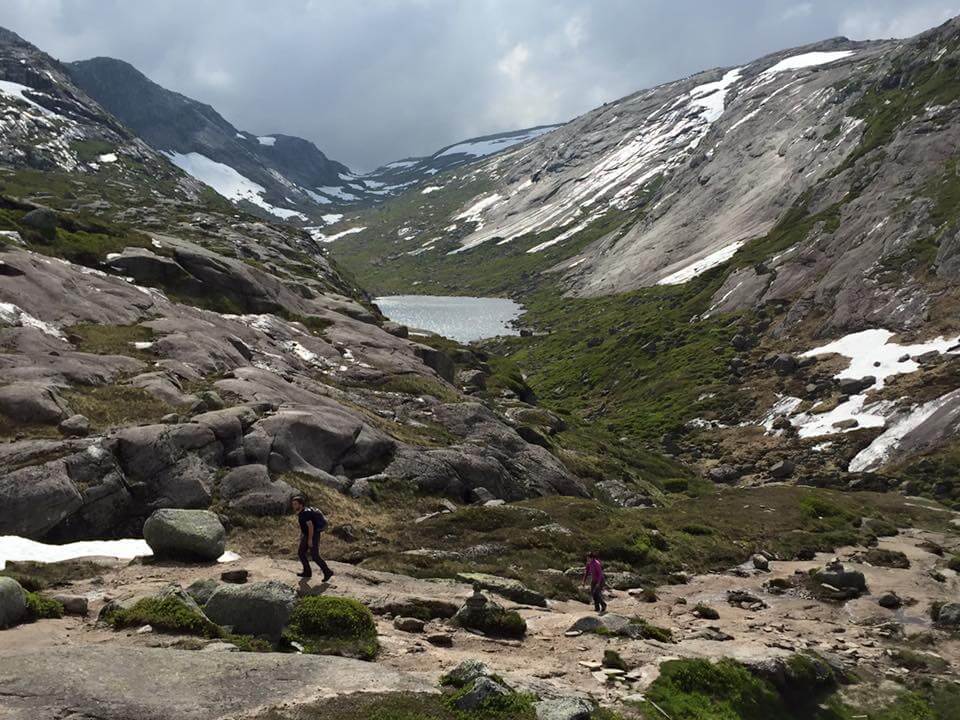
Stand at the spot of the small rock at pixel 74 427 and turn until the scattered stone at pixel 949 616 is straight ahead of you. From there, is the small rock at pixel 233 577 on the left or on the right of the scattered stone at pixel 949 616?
right

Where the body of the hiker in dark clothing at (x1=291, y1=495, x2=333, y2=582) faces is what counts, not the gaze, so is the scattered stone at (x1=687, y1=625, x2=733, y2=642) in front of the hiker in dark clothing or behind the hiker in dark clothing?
behind

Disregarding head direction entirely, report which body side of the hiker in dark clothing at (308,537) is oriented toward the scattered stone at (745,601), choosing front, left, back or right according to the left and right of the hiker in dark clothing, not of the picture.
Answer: back

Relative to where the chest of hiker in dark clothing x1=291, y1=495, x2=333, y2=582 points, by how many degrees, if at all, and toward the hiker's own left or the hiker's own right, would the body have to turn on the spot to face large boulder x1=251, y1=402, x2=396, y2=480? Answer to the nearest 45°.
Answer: approximately 90° to the hiker's own right

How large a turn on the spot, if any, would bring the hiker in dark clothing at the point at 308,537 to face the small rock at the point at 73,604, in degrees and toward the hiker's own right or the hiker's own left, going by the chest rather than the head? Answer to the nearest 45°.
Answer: approximately 45° to the hiker's own left

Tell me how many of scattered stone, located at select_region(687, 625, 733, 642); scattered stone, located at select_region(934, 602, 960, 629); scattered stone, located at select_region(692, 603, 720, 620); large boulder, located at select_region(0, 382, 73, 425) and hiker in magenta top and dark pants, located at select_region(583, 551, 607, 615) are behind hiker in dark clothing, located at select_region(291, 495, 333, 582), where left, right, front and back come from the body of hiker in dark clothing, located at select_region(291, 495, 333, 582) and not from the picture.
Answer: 4

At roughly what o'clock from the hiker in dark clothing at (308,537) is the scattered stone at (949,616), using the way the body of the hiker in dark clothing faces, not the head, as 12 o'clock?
The scattered stone is roughly at 6 o'clock from the hiker in dark clothing.

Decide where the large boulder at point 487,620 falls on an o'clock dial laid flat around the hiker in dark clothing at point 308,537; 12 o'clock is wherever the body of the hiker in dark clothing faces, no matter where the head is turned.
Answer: The large boulder is roughly at 7 o'clock from the hiker in dark clothing.

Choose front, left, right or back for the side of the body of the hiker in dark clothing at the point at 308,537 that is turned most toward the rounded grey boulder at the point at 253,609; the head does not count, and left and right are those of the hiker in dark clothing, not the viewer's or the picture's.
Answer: left

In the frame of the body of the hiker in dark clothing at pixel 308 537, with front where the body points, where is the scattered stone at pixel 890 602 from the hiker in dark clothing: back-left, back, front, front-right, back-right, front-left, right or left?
back

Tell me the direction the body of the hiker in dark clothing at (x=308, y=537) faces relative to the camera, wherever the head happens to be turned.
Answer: to the viewer's left

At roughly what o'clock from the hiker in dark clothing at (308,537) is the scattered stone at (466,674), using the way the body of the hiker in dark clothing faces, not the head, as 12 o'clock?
The scattered stone is roughly at 8 o'clock from the hiker in dark clothing.

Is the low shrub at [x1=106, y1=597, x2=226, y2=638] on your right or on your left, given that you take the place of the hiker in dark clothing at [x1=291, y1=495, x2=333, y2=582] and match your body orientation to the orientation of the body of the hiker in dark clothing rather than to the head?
on your left

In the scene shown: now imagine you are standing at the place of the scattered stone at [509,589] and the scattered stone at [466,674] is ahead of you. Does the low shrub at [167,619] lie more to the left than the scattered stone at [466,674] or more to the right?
right

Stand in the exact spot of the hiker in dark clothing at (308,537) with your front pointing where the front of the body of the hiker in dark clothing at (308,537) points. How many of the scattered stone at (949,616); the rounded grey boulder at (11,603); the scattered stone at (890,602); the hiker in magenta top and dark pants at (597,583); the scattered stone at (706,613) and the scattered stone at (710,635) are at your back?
5

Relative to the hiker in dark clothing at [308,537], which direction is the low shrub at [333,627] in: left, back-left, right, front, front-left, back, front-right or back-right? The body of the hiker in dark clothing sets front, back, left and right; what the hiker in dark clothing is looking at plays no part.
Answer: left

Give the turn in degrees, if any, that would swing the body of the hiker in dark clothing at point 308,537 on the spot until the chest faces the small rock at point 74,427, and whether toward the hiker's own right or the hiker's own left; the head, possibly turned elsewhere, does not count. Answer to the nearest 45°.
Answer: approximately 45° to the hiker's own right
